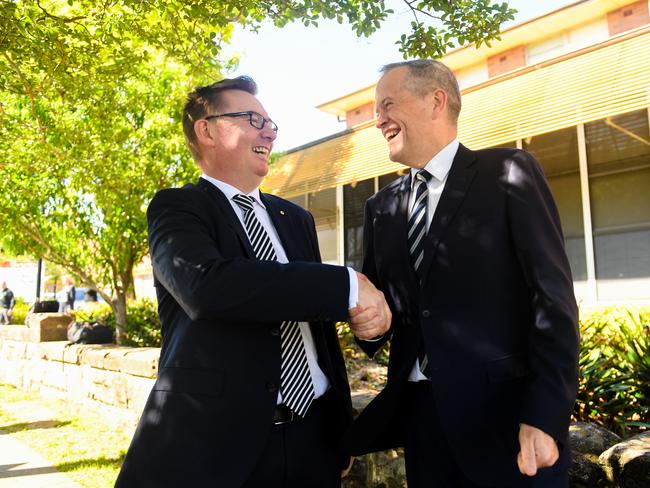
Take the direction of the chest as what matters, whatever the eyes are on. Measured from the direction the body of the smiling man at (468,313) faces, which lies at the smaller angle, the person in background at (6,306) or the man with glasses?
the man with glasses

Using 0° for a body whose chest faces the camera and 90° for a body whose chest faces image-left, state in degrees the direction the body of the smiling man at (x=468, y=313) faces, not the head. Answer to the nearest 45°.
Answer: approximately 45°

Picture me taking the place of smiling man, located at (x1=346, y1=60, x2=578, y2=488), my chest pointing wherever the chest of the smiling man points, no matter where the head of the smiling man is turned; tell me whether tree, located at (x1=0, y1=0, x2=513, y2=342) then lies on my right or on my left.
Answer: on my right

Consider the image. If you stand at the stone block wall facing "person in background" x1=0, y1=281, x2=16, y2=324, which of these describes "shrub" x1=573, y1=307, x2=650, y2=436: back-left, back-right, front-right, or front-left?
back-right

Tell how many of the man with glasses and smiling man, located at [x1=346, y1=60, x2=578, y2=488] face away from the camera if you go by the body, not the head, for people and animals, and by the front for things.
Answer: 0

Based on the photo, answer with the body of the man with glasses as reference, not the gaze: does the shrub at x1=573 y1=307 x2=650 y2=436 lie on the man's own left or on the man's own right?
on the man's own left

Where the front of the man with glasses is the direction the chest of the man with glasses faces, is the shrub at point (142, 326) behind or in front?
behind

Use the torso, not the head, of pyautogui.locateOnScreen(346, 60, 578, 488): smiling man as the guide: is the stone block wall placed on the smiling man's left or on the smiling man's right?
on the smiling man's right
